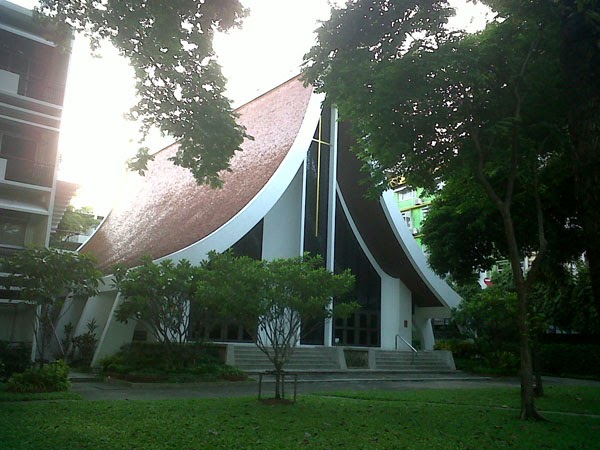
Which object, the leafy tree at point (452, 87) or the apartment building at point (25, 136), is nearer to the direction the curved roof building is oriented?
the leafy tree

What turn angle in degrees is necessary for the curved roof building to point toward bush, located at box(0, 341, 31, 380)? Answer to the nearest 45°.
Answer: approximately 90° to its right

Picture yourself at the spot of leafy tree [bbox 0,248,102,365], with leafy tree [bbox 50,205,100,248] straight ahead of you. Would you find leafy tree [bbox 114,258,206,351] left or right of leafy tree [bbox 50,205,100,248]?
right

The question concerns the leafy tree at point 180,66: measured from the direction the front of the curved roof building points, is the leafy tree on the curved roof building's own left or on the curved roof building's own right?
on the curved roof building's own right

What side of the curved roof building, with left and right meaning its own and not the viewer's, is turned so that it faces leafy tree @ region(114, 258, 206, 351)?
right

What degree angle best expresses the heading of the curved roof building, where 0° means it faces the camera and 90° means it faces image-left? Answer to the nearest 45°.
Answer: approximately 315°

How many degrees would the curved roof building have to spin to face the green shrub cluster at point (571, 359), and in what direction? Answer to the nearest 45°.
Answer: approximately 45° to its left
